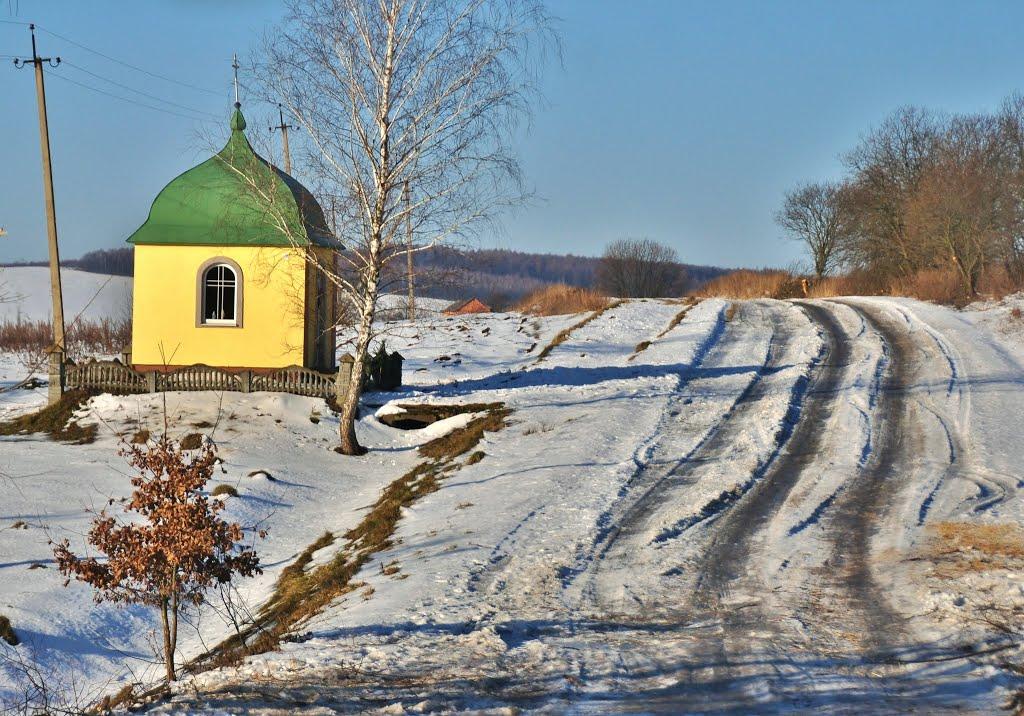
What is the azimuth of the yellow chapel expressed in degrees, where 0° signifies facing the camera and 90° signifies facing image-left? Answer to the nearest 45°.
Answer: approximately 270°
